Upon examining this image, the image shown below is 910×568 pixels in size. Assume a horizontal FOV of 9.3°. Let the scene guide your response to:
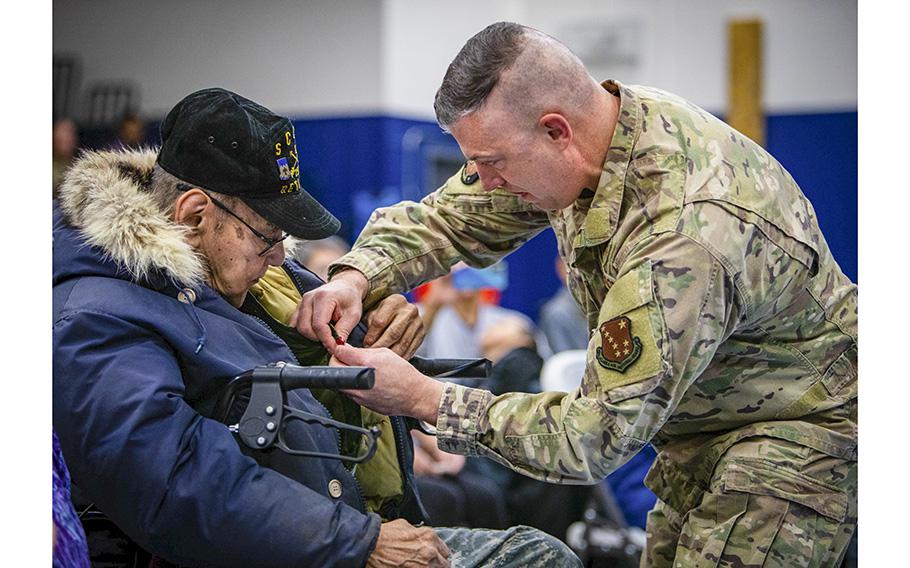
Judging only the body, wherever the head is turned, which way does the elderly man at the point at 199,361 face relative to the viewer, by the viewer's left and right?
facing to the right of the viewer

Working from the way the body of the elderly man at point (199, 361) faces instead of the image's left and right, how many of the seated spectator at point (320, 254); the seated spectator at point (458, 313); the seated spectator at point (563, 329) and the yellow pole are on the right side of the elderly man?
0

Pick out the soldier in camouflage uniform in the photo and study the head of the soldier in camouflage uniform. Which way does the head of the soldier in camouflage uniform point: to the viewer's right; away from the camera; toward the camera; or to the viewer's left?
to the viewer's left

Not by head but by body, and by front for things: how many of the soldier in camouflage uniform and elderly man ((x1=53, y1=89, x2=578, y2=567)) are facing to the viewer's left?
1

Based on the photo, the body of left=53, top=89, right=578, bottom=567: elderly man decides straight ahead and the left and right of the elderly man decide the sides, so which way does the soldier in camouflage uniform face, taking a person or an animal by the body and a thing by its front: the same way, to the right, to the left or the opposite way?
the opposite way

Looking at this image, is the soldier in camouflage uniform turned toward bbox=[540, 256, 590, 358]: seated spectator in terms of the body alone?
no

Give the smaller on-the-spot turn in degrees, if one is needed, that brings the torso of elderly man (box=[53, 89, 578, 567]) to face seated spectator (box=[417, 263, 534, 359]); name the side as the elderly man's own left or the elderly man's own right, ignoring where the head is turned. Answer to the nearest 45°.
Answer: approximately 90° to the elderly man's own left

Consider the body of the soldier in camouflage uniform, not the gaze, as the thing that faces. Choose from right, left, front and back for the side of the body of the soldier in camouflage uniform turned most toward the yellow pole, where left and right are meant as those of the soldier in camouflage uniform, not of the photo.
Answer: right

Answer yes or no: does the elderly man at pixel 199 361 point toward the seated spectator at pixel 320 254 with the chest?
no

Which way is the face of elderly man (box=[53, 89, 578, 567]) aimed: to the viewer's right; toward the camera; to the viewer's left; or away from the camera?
to the viewer's right

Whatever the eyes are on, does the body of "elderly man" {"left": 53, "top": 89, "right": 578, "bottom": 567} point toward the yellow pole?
no

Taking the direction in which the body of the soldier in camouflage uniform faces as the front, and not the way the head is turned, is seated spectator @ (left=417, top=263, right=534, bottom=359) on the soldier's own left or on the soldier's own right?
on the soldier's own right

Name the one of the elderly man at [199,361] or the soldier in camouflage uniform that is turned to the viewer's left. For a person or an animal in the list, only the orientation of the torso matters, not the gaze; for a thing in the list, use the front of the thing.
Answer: the soldier in camouflage uniform

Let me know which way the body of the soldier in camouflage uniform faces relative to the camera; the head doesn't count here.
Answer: to the viewer's left

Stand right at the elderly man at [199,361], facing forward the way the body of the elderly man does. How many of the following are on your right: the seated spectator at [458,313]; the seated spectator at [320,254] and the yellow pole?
0
